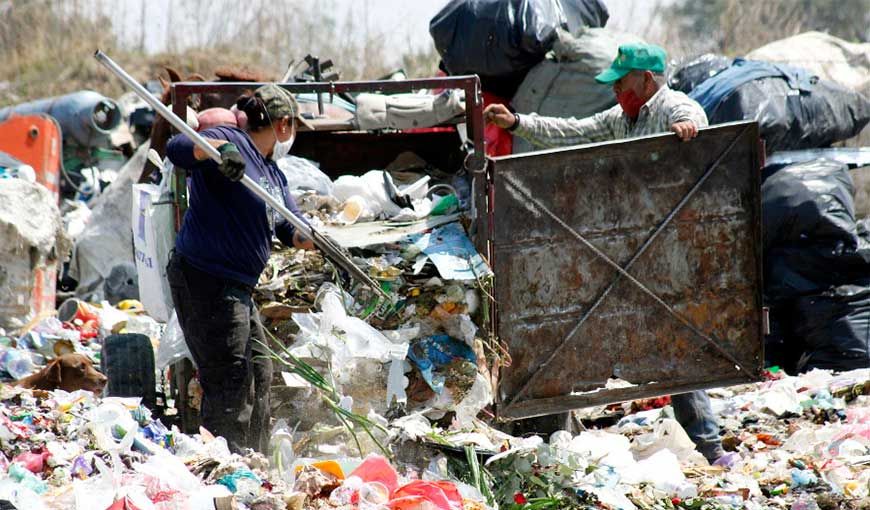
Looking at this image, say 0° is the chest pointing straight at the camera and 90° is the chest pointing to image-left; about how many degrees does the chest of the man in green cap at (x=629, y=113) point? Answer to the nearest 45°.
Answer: approximately 45°

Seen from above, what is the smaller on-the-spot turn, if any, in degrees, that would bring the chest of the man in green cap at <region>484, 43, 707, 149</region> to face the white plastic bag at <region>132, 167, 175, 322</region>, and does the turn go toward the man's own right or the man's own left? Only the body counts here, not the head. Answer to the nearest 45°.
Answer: approximately 45° to the man's own right

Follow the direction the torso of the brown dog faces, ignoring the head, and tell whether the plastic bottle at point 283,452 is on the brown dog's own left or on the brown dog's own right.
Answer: on the brown dog's own right

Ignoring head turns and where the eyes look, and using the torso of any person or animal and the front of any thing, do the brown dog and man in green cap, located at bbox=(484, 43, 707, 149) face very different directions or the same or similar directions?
very different directions

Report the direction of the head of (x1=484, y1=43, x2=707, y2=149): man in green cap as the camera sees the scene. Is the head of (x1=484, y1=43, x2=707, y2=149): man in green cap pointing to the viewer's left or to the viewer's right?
to the viewer's left

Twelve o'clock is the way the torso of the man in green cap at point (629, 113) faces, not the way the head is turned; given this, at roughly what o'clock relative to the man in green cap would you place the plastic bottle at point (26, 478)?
The plastic bottle is roughly at 12 o'clock from the man in green cap.

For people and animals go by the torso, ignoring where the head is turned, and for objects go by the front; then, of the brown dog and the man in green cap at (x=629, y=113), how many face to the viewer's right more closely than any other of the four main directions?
1

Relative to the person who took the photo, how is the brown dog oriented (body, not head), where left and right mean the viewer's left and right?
facing to the right of the viewer

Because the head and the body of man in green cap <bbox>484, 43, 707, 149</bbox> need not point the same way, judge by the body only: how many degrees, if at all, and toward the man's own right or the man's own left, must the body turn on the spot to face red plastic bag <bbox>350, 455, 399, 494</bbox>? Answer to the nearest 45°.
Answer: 0° — they already face it

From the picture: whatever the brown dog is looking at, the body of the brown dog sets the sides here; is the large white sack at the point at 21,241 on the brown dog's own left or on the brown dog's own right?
on the brown dog's own left

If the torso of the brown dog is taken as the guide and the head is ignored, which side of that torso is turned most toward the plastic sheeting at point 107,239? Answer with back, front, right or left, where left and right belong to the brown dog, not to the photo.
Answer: left

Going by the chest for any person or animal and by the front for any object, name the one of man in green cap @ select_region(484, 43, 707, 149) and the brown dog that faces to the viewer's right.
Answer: the brown dog

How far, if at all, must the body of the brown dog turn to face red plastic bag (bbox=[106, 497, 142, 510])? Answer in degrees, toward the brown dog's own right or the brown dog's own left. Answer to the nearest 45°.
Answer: approximately 90° to the brown dog's own right
